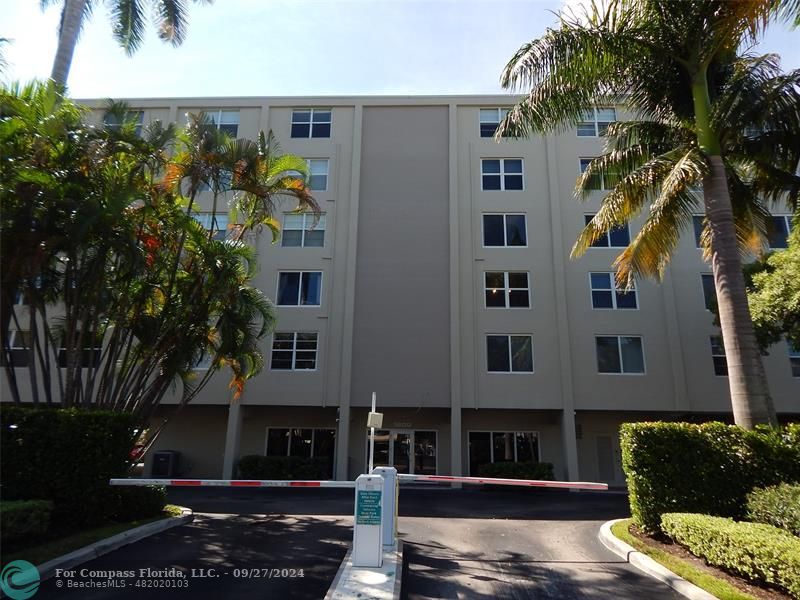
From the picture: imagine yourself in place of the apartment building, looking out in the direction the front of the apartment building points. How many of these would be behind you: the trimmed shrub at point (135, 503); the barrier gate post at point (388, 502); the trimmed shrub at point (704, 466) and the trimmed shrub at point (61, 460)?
0

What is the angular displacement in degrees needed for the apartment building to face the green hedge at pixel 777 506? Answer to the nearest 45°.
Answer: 0° — it already faces it

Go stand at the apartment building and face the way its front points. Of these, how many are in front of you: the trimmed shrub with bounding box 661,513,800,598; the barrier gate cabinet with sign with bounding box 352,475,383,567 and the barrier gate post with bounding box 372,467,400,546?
3

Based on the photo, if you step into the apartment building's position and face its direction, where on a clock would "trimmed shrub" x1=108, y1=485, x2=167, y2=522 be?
The trimmed shrub is roughly at 1 o'clock from the apartment building.

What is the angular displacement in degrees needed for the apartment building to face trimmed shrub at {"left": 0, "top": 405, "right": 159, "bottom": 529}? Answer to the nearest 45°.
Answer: approximately 45° to its right

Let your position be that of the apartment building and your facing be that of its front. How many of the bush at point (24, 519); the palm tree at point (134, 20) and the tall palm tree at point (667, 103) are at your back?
0

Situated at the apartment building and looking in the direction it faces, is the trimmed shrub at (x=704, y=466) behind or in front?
in front

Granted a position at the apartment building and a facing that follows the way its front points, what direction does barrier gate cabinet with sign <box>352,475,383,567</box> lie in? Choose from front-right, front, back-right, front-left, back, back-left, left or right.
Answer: front

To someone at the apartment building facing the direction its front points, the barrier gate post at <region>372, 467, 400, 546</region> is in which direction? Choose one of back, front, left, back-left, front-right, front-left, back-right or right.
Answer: front

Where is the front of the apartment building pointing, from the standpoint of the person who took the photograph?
facing the viewer

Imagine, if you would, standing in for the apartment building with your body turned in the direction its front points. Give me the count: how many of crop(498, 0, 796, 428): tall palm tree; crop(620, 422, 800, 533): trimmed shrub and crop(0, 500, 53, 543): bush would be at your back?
0
